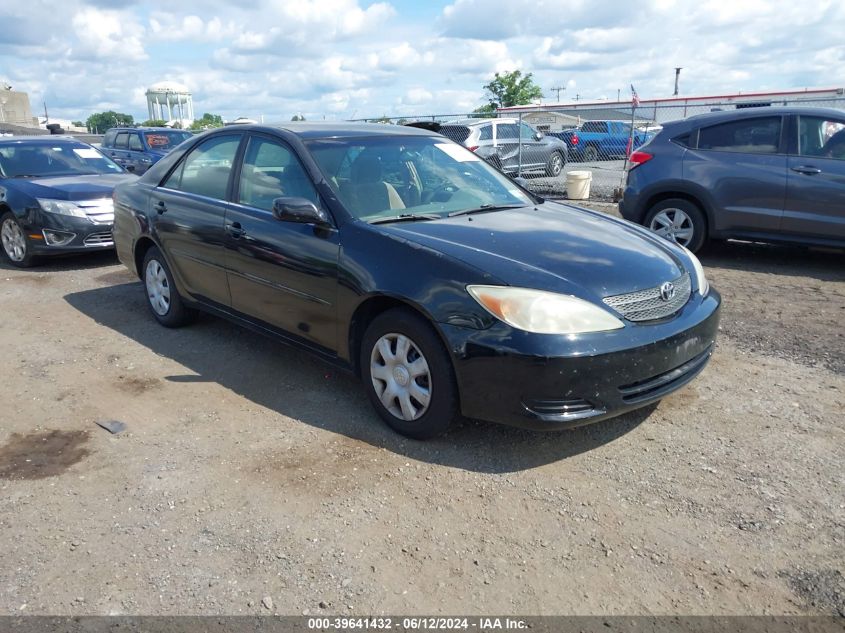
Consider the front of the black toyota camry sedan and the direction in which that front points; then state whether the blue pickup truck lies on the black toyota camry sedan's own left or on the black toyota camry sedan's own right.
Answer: on the black toyota camry sedan's own left

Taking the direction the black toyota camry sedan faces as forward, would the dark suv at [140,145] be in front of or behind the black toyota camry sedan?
behind

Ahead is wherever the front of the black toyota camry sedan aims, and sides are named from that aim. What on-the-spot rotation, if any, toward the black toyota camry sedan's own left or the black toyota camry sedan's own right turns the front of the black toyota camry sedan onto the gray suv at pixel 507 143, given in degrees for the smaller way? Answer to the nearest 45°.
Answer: approximately 135° to the black toyota camry sedan's own left

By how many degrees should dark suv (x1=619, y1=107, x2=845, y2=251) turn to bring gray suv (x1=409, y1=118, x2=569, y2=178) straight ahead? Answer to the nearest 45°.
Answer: approximately 135° to its left

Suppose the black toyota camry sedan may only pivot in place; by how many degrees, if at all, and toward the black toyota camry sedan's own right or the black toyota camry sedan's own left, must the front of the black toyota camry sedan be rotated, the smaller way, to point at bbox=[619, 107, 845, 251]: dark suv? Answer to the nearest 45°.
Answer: approximately 90° to the black toyota camry sedan's own left

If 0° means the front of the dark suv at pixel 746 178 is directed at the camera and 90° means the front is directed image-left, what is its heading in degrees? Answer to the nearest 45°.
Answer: approximately 270°

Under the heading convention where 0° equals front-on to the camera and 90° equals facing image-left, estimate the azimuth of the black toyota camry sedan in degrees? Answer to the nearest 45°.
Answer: approximately 315°

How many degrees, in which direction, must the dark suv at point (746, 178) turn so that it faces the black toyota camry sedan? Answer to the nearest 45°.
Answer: approximately 90° to its right
